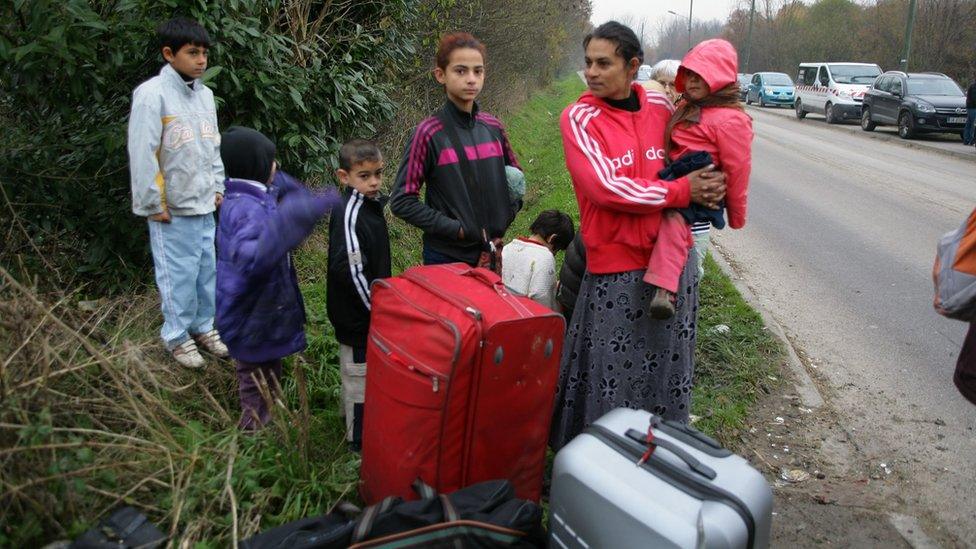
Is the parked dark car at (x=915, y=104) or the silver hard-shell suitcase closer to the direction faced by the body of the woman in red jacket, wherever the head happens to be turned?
the silver hard-shell suitcase

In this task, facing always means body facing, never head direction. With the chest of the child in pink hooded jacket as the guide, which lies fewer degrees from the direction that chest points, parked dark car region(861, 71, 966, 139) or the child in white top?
the child in white top

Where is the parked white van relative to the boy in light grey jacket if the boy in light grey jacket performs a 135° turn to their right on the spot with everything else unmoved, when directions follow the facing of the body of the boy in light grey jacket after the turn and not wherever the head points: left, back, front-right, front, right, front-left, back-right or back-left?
back-right

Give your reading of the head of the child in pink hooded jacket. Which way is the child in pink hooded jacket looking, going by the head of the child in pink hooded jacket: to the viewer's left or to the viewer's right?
to the viewer's left

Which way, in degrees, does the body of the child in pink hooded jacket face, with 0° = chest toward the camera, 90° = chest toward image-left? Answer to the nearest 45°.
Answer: approximately 45°

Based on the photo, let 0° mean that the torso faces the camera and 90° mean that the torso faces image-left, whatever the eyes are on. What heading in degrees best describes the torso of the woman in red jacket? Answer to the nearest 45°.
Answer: approximately 315°

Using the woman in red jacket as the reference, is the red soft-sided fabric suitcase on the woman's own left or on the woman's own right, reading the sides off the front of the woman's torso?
on the woman's own right

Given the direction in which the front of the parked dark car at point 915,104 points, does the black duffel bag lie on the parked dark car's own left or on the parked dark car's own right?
on the parked dark car's own right

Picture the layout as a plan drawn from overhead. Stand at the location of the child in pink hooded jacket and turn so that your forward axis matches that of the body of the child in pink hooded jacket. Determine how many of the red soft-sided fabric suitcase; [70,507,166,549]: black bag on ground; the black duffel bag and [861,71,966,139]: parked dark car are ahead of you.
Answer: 3

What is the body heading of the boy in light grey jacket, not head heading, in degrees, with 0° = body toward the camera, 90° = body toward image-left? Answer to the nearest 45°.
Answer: approximately 315°

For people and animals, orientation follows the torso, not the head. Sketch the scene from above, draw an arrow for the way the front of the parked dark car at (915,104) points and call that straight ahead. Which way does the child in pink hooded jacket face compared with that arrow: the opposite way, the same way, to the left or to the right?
to the right

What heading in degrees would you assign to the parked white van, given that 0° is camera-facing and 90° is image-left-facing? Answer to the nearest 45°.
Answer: approximately 315°
